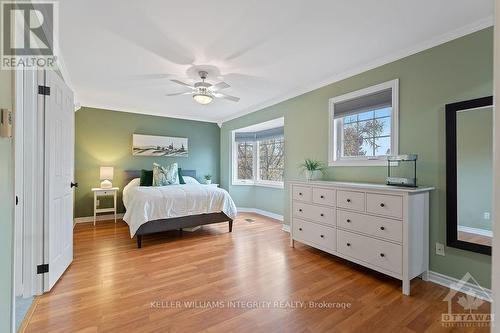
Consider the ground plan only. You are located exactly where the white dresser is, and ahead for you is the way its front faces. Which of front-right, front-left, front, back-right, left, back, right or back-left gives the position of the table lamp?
front-right

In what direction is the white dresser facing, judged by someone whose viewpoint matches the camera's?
facing the viewer and to the left of the viewer

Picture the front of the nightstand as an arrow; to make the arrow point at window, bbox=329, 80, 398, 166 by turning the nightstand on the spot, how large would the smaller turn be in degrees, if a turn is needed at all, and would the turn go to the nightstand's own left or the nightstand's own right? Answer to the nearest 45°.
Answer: approximately 45° to the nightstand's own left

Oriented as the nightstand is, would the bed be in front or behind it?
in front

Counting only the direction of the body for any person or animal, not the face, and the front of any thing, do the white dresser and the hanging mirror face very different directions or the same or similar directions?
same or similar directions

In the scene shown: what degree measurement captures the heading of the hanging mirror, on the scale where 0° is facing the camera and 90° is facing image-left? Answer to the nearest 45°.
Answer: approximately 45°

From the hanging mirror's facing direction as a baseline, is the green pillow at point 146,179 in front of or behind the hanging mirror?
in front

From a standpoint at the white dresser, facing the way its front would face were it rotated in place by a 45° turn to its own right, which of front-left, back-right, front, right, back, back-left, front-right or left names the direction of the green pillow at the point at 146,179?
front

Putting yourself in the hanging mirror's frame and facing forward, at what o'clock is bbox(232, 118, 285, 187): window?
The window is roughly at 2 o'clock from the hanging mirror.

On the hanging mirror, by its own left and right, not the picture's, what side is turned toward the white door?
front

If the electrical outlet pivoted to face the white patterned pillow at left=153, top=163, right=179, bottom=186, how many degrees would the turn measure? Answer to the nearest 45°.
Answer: approximately 90° to its right

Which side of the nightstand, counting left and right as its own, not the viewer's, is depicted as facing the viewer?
front
